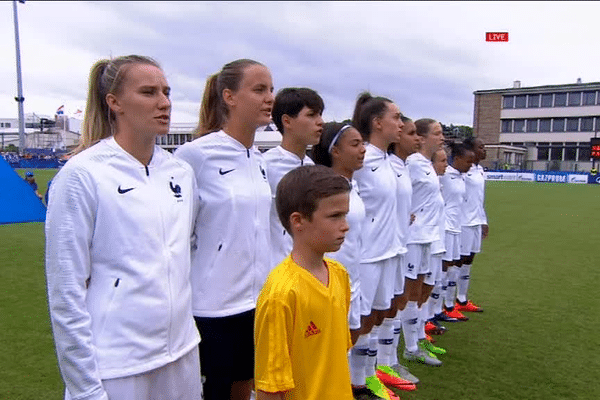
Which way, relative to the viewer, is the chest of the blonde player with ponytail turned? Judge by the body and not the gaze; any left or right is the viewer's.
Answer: facing the viewer and to the right of the viewer

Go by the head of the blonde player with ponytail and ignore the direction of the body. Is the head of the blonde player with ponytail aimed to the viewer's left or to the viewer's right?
to the viewer's right
